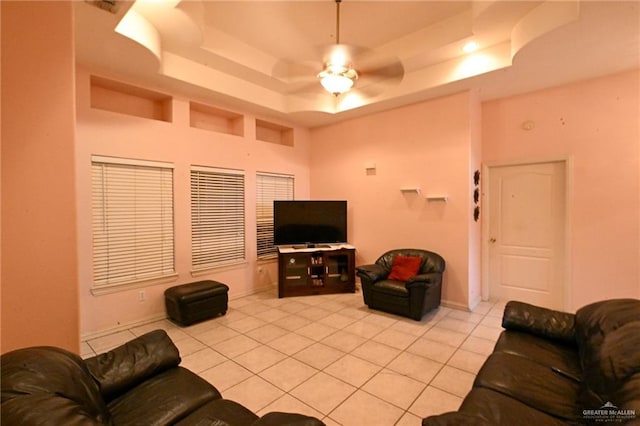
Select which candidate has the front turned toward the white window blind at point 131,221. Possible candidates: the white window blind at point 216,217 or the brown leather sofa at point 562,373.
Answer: the brown leather sofa

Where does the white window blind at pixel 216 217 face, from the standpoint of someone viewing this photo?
facing the viewer and to the right of the viewer

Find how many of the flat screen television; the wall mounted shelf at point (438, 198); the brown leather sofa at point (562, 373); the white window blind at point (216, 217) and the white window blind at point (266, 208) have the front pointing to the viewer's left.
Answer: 1

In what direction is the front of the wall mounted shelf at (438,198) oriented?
toward the camera

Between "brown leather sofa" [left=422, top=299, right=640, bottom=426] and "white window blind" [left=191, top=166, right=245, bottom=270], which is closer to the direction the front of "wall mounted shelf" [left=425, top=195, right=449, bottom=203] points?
the brown leather sofa

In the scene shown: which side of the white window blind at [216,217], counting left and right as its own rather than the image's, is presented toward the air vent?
right

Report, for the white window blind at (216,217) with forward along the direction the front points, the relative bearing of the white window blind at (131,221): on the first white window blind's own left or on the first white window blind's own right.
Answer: on the first white window blind's own right

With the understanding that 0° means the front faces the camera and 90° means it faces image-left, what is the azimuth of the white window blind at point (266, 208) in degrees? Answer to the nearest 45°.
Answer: approximately 315°

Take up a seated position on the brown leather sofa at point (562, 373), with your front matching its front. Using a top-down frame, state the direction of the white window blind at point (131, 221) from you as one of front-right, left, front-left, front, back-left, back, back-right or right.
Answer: front

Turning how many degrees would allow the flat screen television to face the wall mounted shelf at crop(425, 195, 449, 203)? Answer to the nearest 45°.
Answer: approximately 45° to its left

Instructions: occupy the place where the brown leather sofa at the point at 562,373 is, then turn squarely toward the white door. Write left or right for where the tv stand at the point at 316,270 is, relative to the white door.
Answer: left

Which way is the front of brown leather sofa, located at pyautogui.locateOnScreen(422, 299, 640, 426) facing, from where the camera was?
facing to the left of the viewer

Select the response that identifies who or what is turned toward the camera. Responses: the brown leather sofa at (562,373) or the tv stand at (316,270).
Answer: the tv stand

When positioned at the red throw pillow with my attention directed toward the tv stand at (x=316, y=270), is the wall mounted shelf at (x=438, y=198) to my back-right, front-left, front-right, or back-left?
back-right

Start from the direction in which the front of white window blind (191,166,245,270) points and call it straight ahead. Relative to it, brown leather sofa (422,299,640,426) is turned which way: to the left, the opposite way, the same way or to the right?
the opposite way

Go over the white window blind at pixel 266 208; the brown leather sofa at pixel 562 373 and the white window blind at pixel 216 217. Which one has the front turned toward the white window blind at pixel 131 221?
the brown leather sofa

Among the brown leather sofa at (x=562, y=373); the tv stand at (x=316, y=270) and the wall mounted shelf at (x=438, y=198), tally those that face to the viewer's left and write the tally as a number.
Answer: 1

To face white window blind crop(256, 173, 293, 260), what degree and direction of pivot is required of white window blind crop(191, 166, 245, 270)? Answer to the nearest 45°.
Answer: approximately 90° to its left

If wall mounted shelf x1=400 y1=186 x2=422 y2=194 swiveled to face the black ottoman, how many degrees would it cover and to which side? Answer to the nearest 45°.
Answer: approximately 45° to its right

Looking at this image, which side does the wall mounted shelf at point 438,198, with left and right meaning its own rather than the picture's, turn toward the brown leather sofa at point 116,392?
front

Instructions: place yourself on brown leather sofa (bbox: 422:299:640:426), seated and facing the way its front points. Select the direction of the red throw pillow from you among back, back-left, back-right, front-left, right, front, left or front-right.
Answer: front-right

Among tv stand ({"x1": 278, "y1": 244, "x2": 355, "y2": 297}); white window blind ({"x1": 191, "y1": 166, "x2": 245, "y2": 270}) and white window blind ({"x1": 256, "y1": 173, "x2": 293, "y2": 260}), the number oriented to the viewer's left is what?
0
